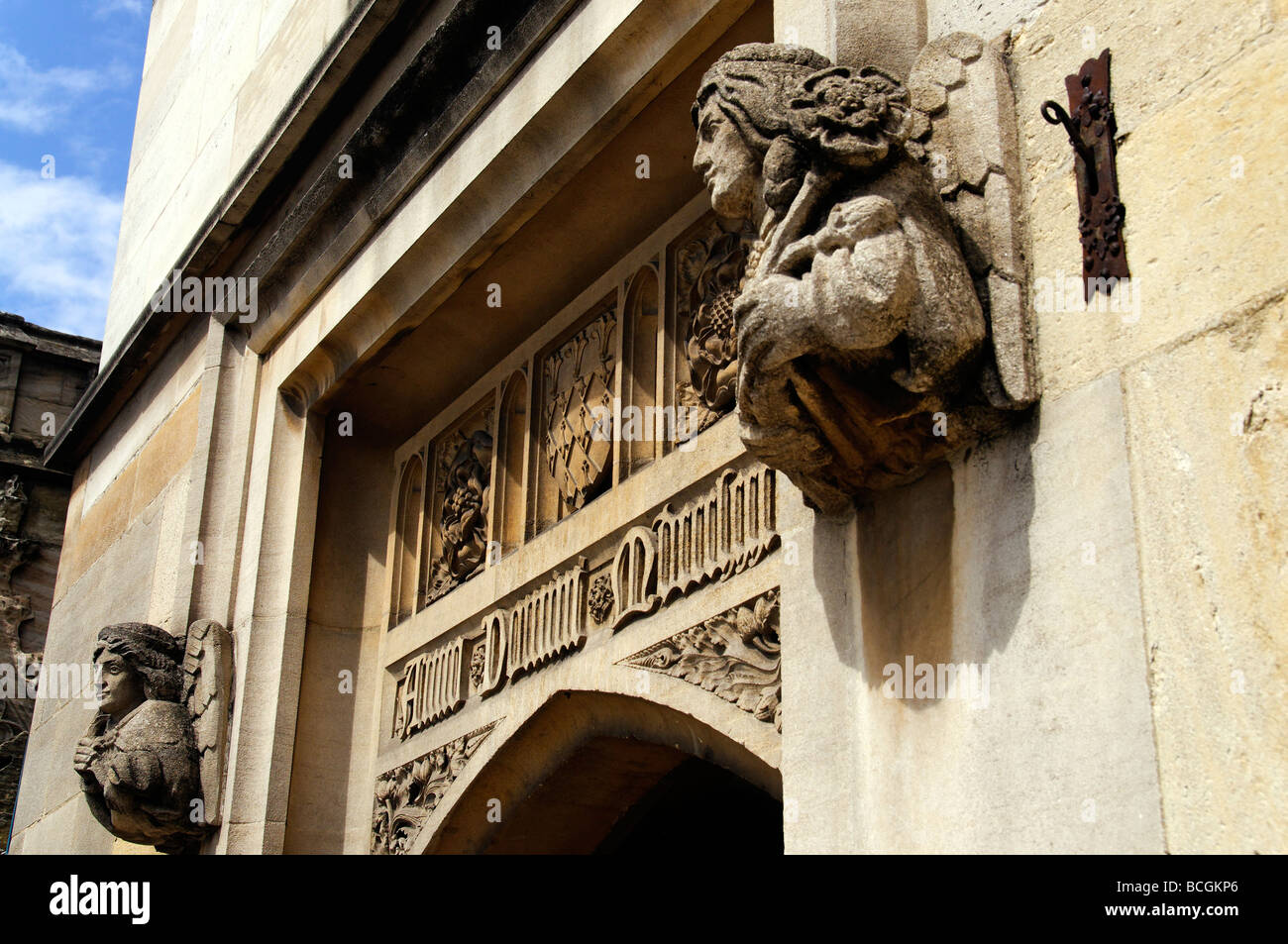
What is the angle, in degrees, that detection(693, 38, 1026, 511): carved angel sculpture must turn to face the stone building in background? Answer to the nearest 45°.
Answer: approximately 45° to its right

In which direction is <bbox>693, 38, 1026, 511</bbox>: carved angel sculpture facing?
to the viewer's left
